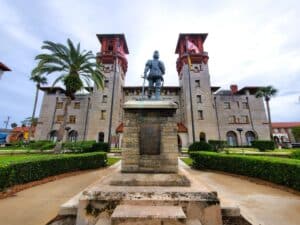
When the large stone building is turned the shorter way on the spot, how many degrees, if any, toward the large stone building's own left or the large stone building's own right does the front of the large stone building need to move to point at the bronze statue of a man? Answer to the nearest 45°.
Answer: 0° — it already faces it

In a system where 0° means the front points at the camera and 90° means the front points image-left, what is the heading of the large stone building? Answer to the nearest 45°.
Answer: approximately 0°

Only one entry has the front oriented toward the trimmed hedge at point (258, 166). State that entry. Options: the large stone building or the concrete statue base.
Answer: the large stone building

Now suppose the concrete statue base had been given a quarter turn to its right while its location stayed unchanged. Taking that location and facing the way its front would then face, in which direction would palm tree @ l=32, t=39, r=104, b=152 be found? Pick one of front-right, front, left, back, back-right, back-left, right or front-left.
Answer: front-right

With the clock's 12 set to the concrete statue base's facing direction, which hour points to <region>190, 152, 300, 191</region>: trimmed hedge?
The trimmed hedge is roughly at 8 o'clock from the concrete statue base.

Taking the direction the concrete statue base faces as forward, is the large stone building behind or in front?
behind

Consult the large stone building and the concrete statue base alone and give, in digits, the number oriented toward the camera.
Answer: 2

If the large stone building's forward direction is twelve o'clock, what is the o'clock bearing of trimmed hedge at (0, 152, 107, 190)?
The trimmed hedge is roughly at 1 o'clock from the large stone building.

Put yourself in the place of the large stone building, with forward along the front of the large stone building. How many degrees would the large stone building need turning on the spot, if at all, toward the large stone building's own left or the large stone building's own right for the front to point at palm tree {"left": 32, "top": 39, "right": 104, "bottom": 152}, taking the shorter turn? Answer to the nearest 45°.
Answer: approximately 45° to the large stone building's own right

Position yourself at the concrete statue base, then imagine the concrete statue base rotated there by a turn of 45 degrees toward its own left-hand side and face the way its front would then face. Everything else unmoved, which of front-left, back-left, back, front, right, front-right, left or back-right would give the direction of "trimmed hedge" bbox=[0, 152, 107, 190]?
back
